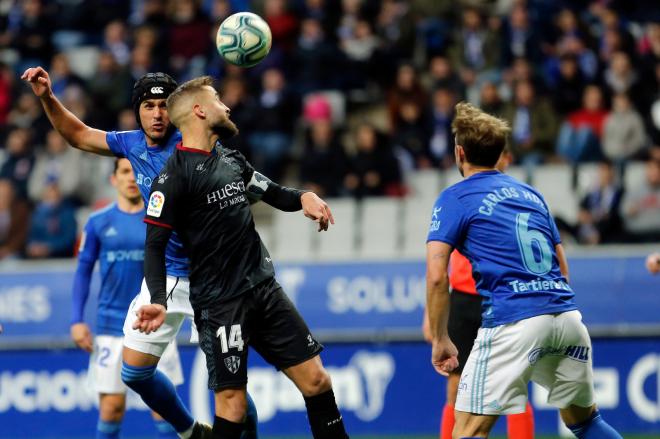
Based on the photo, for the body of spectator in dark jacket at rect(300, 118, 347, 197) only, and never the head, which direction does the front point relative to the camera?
toward the camera

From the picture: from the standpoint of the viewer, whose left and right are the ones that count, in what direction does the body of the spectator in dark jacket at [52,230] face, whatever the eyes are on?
facing the viewer

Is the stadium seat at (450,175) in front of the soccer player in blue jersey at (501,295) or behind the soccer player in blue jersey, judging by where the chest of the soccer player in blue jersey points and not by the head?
in front

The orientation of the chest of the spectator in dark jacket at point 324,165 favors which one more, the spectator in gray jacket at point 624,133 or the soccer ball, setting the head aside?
the soccer ball

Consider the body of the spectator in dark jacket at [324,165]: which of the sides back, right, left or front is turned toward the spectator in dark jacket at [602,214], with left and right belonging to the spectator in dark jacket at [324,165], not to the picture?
left

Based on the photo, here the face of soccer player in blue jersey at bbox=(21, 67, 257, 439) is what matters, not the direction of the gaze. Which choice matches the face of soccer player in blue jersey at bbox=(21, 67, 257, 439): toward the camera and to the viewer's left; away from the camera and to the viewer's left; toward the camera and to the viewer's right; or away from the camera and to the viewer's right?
toward the camera and to the viewer's right

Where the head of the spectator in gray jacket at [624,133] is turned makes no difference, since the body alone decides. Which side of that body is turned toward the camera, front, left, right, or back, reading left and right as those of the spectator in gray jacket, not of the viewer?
front

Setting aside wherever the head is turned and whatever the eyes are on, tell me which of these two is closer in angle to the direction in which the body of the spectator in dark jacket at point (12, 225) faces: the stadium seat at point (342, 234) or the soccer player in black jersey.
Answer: the soccer player in black jersey

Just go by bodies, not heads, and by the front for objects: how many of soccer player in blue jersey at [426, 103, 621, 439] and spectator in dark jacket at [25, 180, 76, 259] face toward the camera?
1
